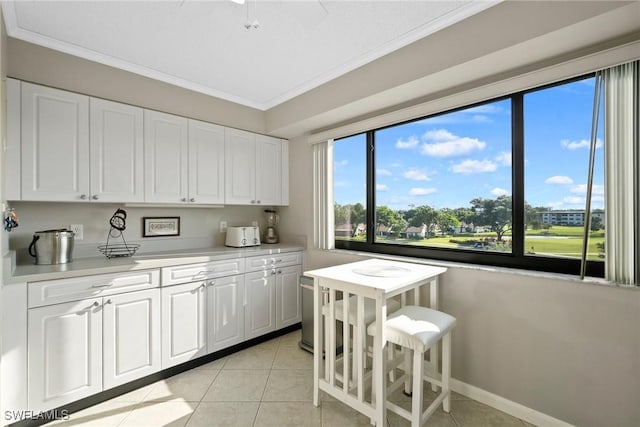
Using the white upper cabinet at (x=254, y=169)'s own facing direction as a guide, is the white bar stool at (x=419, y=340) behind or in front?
in front

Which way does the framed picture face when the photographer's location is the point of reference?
facing the viewer

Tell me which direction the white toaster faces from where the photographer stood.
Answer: facing the viewer and to the right of the viewer

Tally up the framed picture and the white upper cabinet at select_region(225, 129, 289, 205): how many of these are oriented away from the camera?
0

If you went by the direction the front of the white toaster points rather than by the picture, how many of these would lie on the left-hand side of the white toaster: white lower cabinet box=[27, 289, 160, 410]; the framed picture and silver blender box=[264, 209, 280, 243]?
1

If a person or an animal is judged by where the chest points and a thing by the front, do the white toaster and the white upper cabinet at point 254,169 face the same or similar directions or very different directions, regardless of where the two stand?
same or similar directions

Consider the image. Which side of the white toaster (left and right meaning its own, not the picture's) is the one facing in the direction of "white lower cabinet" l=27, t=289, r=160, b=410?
right

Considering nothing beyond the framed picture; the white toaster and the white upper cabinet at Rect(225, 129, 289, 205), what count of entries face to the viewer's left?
0

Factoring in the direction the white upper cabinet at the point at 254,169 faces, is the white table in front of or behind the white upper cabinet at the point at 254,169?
in front
